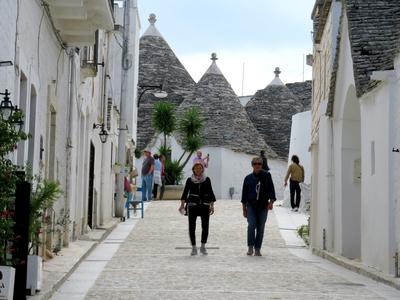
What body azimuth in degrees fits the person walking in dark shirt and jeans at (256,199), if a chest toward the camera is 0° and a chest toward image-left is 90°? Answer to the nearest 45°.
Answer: approximately 0°

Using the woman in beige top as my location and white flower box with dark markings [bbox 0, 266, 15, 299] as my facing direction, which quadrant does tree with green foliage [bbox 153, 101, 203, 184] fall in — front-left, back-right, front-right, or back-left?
back-right

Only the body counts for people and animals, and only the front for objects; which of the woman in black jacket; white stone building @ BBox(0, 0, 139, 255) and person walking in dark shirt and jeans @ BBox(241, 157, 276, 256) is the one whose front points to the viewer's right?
the white stone building

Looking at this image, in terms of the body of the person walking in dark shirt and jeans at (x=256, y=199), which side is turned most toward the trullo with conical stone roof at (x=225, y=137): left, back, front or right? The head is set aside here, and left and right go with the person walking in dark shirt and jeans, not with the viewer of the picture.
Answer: back

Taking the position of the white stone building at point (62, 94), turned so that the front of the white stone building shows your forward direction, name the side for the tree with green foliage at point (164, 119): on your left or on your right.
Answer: on your left

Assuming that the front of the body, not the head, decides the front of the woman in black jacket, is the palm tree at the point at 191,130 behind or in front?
behind

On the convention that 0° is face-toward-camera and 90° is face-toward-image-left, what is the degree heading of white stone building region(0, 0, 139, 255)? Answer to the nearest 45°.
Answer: approximately 270°

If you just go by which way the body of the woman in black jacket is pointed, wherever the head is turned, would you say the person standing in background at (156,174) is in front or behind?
behind

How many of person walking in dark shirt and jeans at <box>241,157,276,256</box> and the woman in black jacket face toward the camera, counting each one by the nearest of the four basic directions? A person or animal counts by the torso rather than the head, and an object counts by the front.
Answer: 2

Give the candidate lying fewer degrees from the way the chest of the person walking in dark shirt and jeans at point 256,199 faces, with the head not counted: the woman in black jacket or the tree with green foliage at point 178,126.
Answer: the woman in black jacket
